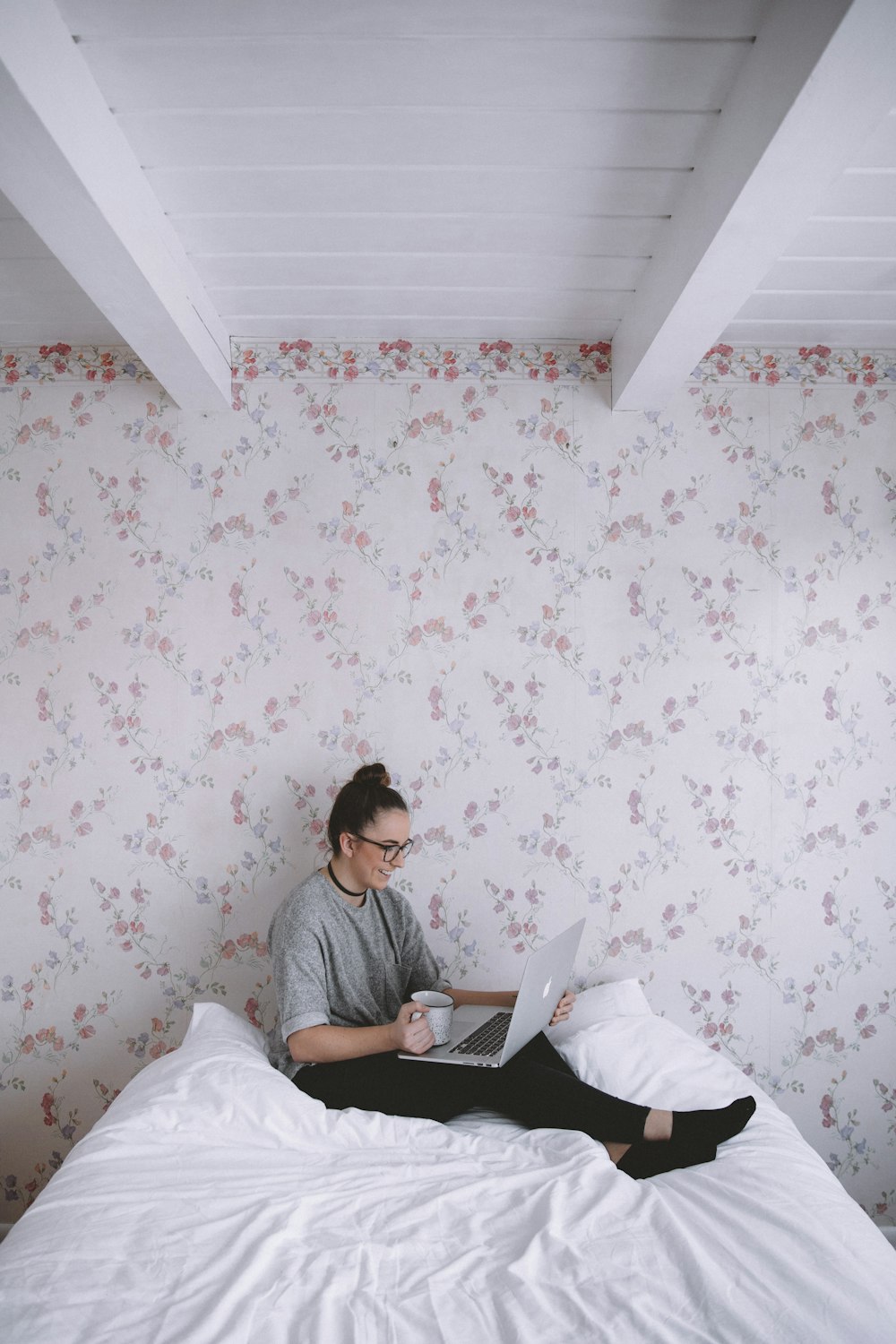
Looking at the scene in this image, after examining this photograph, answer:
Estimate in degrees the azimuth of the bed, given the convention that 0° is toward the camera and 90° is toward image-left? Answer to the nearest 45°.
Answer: approximately 0°

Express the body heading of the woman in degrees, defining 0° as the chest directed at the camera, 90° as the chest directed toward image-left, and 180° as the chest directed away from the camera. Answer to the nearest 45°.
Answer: approximately 315°
